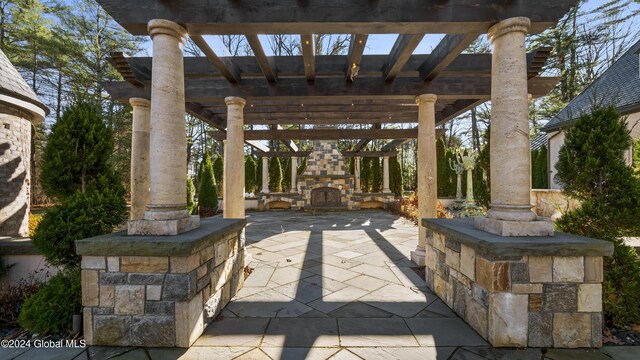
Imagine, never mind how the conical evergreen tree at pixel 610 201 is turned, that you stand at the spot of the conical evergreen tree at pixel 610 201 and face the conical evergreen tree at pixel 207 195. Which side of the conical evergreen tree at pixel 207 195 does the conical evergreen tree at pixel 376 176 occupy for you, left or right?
right

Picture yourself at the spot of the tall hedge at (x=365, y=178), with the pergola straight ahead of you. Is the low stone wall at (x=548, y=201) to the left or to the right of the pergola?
left

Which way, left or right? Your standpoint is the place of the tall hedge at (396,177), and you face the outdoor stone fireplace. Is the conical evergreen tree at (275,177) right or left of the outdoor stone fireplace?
right

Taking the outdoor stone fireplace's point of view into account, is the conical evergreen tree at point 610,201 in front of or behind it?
in front

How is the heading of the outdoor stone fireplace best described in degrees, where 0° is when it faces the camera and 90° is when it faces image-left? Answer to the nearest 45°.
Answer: approximately 0°

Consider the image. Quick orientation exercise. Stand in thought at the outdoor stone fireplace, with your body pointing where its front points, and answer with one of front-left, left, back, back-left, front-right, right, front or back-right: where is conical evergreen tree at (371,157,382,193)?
back-left

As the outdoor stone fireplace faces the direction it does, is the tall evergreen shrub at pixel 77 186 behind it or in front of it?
in front

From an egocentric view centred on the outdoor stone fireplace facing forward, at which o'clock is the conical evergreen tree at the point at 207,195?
The conical evergreen tree is roughly at 2 o'clock from the outdoor stone fireplace.

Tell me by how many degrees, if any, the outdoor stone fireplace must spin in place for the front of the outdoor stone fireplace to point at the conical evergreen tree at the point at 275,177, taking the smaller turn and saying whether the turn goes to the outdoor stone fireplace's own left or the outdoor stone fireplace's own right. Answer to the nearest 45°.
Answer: approximately 135° to the outdoor stone fireplace's own right

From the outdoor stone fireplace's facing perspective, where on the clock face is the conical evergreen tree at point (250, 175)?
The conical evergreen tree is roughly at 4 o'clock from the outdoor stone fireplace.

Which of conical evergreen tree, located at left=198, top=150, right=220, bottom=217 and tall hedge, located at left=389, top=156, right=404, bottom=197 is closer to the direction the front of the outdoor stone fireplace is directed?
the conical evergreen tree

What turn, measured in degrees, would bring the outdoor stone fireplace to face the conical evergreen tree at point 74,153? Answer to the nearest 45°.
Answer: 0° — it already faces it

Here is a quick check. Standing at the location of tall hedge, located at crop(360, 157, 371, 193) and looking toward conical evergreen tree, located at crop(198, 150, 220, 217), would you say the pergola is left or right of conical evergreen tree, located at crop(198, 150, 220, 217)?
left

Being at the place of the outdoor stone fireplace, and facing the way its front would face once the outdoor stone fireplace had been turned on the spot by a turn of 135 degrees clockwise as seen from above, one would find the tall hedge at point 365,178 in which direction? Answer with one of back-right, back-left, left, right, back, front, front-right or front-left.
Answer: right

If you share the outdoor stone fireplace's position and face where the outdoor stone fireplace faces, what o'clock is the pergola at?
The pergola is roughly at 12 o'clock from the outdoor stone fireplace.
